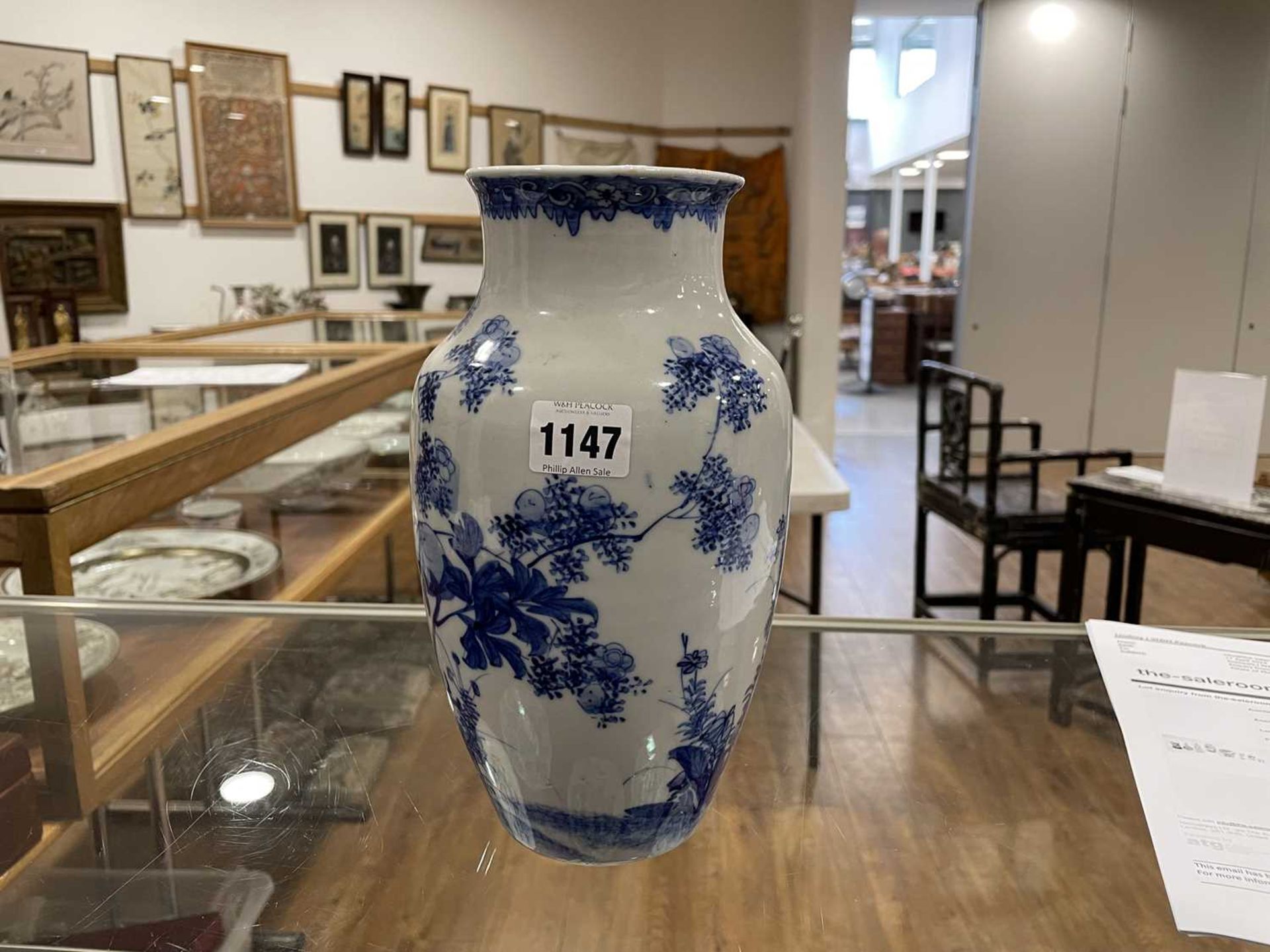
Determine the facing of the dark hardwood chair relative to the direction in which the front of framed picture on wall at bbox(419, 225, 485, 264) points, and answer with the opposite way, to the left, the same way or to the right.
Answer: to the left

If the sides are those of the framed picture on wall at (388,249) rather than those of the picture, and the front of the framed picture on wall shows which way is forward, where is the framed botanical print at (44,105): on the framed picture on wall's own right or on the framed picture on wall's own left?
on the framed picture on wall's own right

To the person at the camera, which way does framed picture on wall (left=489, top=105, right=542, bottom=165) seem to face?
facing the viewer and to the right of the viewer

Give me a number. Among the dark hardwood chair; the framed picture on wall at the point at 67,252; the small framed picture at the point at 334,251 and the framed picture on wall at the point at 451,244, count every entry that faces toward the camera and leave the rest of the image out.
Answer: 3

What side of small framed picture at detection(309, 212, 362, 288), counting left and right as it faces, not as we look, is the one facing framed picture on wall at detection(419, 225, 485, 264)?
left

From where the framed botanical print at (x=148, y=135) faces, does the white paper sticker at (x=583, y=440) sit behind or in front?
in front

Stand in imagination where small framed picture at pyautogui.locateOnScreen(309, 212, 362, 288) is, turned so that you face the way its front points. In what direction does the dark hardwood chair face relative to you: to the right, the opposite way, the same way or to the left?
to the left

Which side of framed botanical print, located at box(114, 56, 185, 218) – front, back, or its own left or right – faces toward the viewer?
front

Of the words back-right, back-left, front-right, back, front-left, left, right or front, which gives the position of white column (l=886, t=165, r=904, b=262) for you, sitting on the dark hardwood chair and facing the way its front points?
front-left

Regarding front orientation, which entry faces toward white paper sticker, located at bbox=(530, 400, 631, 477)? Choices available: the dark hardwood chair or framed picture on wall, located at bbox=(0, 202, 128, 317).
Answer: the framed picture on wall

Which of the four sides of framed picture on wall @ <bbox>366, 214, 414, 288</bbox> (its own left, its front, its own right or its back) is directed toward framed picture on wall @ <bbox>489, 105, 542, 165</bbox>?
left

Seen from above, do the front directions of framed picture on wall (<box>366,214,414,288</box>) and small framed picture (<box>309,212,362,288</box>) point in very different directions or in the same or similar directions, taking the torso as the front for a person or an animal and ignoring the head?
same or similar directions

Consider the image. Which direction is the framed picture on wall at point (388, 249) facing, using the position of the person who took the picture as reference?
facing the viewer

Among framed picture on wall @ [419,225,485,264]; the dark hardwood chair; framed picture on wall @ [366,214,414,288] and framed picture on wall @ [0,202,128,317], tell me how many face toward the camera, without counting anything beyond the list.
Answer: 3

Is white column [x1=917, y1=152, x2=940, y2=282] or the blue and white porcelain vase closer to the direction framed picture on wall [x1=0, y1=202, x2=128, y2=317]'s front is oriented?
the blue and white porcelain vase
